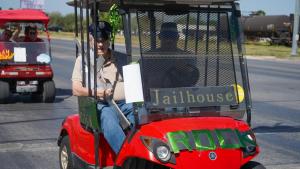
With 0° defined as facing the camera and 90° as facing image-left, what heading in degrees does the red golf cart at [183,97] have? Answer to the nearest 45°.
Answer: approximately 315°

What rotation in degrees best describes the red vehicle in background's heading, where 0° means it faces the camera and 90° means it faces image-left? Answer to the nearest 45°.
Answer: approximately 0°

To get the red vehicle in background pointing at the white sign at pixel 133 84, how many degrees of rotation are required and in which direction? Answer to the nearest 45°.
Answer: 0° — it already faces it

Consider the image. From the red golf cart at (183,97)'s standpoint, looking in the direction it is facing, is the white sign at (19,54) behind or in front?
behind

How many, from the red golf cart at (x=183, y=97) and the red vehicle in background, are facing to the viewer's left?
0

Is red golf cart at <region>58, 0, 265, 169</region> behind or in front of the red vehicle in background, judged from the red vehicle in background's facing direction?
in front

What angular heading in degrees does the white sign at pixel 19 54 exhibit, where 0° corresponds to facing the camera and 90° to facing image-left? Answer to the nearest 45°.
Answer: approximately 0°
